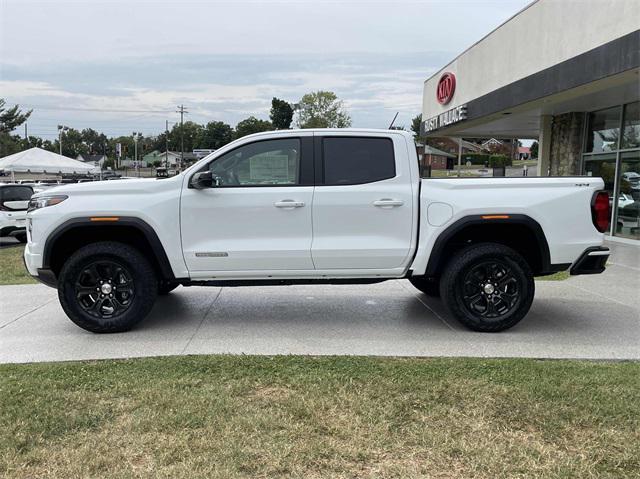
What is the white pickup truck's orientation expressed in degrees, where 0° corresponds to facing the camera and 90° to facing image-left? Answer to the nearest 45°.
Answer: approximately 90°

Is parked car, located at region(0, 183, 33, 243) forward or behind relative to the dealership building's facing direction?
forward

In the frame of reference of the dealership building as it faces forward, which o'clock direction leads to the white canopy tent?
The white canopy tent is roughly at 2 o'clock from the dealership building.

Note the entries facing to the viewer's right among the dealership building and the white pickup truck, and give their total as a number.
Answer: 0

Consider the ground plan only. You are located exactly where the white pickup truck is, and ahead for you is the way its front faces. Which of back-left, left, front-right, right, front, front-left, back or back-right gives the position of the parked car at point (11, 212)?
front-right

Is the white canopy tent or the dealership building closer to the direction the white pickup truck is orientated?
the white canopy tent

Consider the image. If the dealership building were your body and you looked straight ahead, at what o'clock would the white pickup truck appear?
The white pickup truck is roughly at 11 o'clock from the dealership building.

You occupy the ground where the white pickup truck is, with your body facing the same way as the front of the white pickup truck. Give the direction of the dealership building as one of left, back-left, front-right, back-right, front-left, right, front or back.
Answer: back-right
